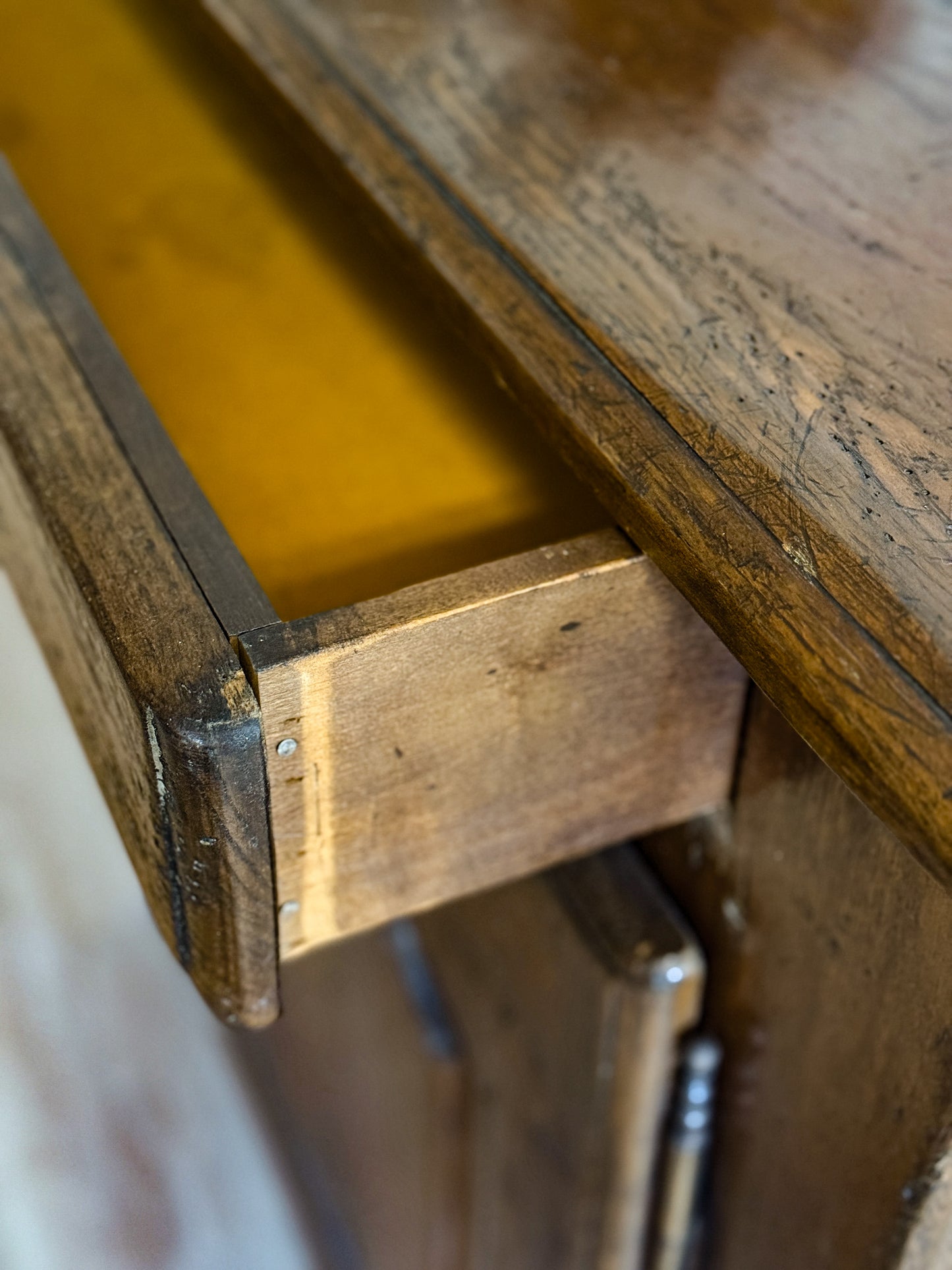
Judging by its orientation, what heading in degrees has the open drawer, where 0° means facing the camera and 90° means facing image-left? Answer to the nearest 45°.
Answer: approximately 45°

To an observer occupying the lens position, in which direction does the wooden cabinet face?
facing the viewer and to the left of the viewer
